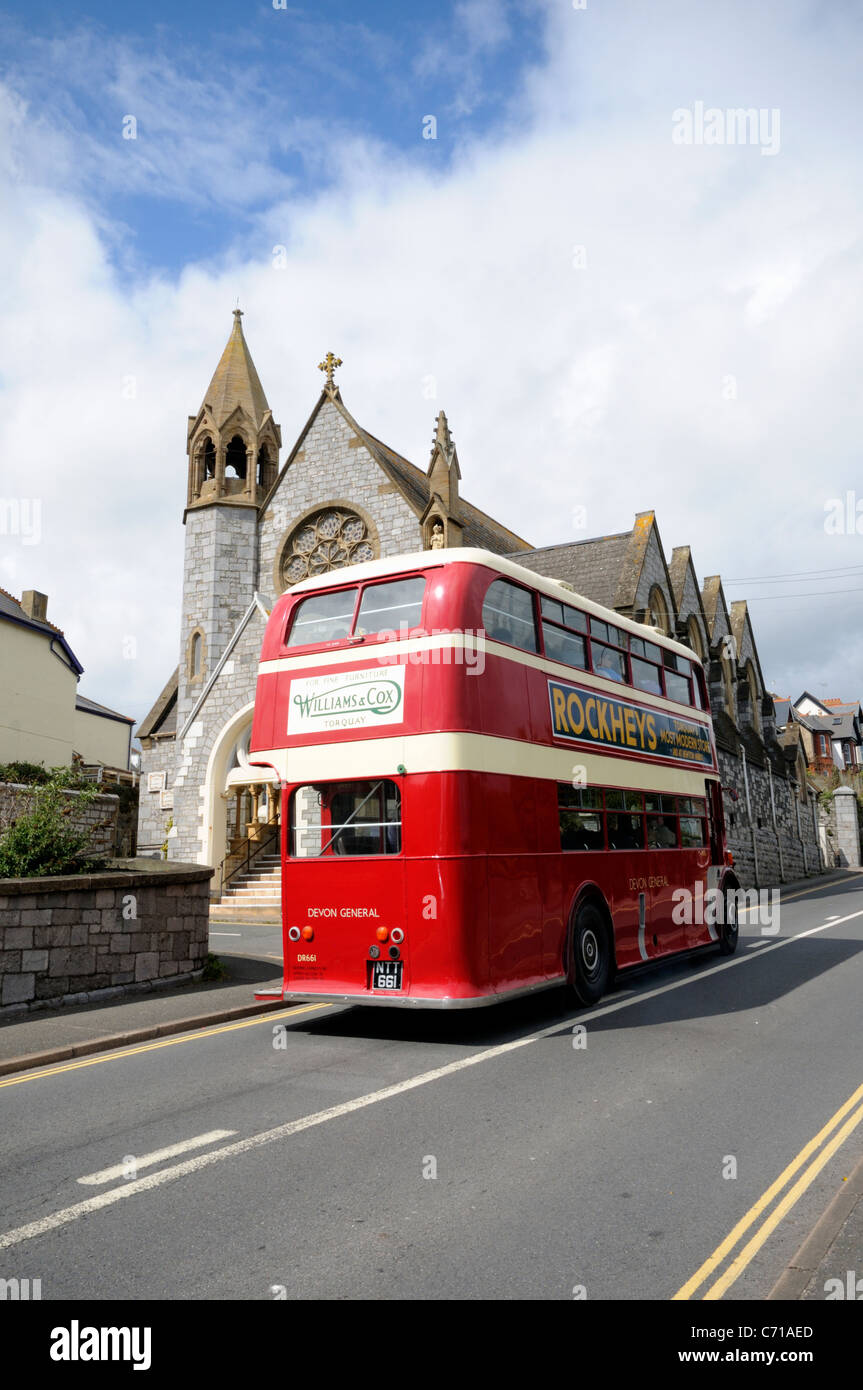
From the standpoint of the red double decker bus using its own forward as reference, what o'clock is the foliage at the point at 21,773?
The foliage is roughly at 9 o'clock from the red double decker bus.

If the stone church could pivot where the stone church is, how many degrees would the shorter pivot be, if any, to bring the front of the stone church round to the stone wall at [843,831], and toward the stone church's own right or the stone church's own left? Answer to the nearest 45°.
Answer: approximately 180°

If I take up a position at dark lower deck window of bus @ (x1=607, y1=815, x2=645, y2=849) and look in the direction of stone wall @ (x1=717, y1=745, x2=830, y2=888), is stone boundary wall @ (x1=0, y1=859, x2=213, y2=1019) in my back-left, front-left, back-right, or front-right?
back-left

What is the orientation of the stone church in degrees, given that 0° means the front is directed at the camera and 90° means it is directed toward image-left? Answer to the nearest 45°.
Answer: approximately 45°

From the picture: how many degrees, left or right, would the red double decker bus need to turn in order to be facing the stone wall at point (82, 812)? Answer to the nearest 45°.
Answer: approximately 90° to its left

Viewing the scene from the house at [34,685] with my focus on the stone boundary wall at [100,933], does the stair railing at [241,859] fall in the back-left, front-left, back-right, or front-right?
front-left

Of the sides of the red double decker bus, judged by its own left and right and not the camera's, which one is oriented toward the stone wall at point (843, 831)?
front

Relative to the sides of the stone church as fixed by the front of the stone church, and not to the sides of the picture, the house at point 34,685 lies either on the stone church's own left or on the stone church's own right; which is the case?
on the stone church's own right

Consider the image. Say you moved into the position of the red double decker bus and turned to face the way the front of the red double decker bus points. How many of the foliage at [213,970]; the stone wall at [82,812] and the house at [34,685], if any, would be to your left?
3

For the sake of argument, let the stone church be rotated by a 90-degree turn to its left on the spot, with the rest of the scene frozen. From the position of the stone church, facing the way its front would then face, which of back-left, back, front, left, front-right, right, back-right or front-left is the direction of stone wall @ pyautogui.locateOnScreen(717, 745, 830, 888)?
left

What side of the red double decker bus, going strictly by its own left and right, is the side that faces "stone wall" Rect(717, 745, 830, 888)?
front

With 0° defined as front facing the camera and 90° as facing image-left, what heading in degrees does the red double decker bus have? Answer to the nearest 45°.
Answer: approximately 225°

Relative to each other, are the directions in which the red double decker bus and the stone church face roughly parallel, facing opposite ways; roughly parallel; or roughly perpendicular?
roughly parallel, facing opposite ways
